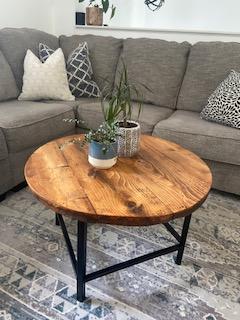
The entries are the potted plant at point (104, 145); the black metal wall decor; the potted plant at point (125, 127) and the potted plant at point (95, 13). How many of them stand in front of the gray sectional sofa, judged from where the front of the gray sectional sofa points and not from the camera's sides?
2

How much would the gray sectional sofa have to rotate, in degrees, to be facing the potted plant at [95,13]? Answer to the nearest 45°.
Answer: approximately 135° to its right

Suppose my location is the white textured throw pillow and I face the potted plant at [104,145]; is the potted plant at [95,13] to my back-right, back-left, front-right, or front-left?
back-left

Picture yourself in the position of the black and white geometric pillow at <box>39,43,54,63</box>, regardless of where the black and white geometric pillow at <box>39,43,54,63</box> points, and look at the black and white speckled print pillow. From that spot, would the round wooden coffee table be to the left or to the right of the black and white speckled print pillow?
right

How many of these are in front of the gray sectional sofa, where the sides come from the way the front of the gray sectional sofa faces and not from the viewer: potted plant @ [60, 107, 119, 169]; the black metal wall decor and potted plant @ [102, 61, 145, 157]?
2

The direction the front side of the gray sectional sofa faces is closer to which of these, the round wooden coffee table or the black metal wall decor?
the round wooden coffee table

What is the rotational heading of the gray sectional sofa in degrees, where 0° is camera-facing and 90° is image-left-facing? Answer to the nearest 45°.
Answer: approximately 0°

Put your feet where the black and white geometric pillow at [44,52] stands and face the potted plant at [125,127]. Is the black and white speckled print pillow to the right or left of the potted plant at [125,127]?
left

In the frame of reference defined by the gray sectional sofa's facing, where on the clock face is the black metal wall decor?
The black metal wall decor is roughly at 6 o'clock from the gray sectional sofa.

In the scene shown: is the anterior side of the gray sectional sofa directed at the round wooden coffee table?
yes

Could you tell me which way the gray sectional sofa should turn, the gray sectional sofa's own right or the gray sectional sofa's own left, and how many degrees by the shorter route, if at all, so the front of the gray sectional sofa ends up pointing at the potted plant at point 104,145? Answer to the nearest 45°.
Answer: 0° — it already faces it

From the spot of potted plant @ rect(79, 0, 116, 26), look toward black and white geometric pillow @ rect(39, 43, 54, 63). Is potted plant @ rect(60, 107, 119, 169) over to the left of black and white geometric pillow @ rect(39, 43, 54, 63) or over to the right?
left
